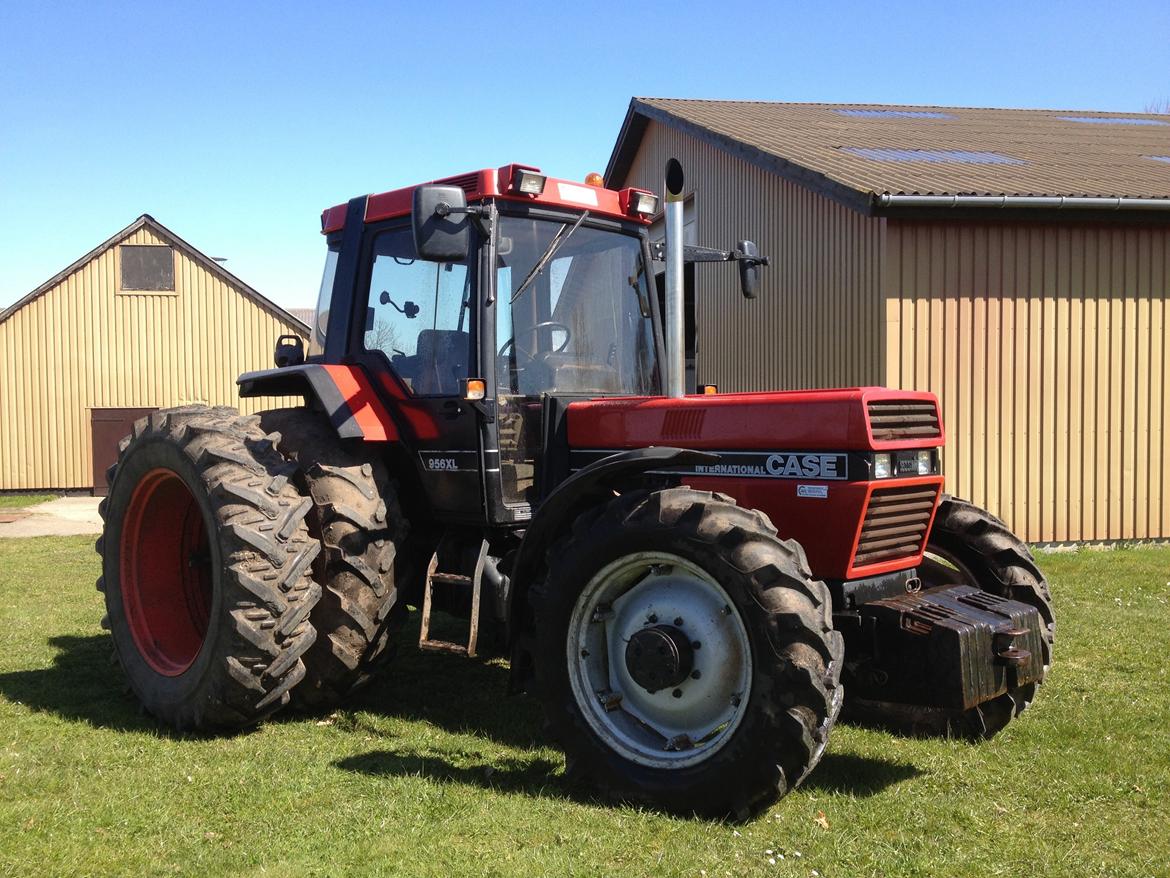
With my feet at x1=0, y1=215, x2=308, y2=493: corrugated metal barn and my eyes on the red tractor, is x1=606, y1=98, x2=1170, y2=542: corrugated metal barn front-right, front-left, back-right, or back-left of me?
front-left

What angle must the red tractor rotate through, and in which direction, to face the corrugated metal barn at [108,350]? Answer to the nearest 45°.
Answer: approximately 180°

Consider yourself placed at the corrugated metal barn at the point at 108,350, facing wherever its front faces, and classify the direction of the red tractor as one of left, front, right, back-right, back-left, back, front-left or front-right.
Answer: front

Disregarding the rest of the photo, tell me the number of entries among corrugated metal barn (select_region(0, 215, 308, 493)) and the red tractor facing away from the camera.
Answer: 0

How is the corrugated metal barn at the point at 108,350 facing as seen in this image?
toward the camera

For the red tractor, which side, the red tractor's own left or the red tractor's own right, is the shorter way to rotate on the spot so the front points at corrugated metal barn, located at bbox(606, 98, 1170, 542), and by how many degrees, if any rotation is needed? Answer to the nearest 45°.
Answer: approximately 90° to the red tractor's own left

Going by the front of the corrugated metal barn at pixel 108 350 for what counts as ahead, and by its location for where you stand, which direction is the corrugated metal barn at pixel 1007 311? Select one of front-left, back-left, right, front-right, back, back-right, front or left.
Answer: front-left

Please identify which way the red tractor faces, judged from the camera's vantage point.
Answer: facing the viewer and to the right of the viewer
